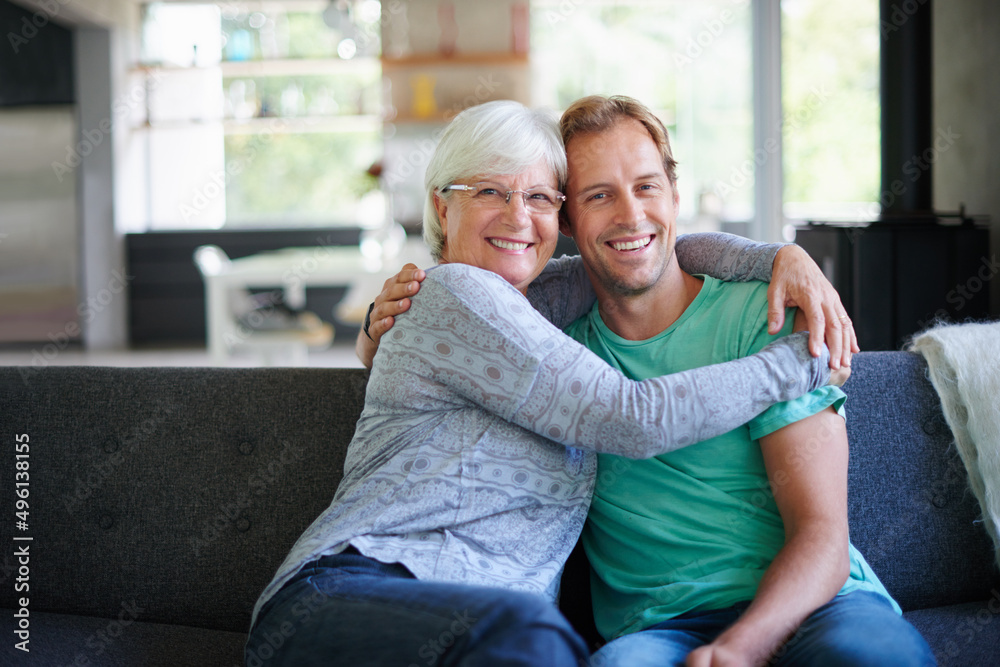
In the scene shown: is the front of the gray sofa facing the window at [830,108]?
no

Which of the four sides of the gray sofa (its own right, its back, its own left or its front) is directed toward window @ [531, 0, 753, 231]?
back

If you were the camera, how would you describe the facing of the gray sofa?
facing the viewer

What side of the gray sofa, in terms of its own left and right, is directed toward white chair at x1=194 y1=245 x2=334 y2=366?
back

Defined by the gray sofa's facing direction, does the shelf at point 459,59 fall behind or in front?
behind

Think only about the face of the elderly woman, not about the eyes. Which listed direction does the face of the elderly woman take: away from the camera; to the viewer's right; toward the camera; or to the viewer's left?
toward the camera

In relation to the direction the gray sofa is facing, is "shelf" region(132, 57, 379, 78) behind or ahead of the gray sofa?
behind

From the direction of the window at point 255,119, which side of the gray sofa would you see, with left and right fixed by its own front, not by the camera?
back

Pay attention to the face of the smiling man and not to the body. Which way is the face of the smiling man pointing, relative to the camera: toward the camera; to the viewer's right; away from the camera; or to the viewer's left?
toward the camera

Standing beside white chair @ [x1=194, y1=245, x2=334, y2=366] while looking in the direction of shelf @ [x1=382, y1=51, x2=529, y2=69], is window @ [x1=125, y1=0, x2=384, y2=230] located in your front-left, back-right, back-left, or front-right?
front-left

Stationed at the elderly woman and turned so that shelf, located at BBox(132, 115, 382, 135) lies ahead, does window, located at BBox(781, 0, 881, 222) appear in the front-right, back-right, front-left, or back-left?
front-right
